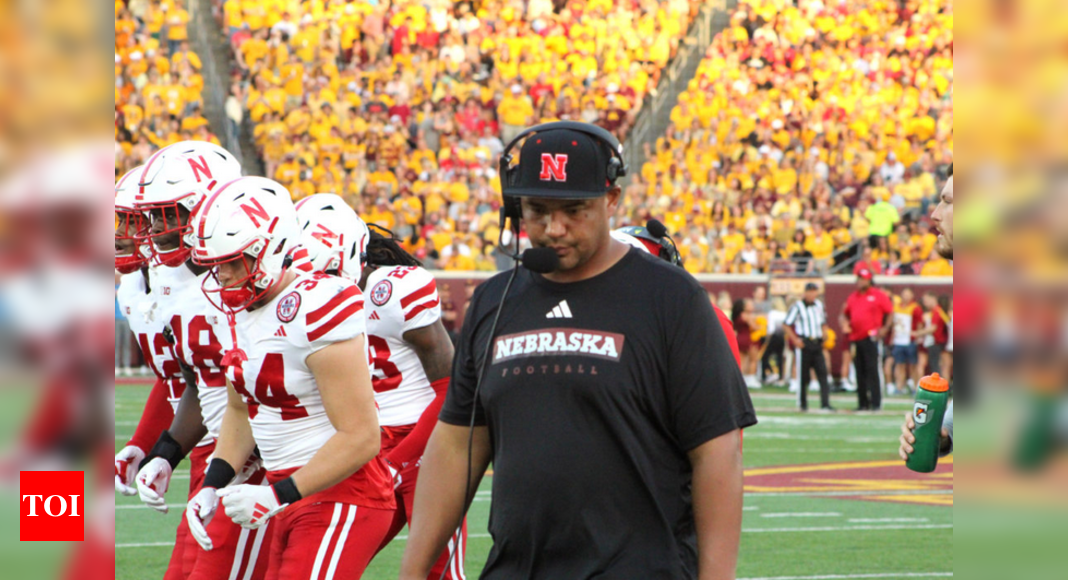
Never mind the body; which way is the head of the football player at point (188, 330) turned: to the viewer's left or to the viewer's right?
to the viewer's left

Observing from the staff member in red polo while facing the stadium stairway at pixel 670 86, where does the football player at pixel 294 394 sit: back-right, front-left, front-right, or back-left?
back-left

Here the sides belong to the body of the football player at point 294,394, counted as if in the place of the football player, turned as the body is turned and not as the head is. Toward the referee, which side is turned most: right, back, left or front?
back

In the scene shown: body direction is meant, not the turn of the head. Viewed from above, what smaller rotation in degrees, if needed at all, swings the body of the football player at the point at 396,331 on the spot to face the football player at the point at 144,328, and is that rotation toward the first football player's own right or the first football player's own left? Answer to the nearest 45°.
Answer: approximately 45° to the first football player's own right

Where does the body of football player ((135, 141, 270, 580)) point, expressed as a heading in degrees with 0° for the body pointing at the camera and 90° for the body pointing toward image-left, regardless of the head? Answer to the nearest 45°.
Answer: approximately 45°

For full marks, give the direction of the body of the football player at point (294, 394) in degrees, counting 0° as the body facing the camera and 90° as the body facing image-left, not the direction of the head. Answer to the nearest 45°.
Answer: approximately 45°

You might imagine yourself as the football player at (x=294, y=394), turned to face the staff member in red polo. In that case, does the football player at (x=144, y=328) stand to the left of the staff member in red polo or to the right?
left
